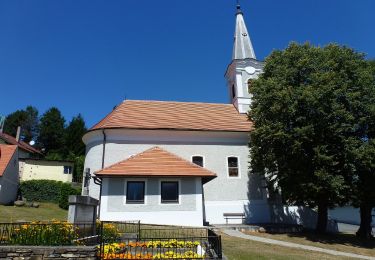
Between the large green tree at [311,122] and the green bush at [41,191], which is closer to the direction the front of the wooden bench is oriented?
the large green tree

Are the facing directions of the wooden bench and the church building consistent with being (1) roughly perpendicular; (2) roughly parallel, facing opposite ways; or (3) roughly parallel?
roughly perpendicular

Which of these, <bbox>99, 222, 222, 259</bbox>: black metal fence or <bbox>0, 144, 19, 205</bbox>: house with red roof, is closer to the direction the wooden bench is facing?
the black metal fence

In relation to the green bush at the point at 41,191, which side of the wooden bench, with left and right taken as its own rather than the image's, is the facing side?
right

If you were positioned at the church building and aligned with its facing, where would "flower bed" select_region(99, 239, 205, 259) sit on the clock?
The flower bed is roughly at 3 o'clock from the church building.

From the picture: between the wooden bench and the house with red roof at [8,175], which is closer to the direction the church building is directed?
the wooden bench

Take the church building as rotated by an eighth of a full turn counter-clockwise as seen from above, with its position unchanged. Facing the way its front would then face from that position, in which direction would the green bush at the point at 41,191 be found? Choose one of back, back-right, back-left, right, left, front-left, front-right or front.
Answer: left

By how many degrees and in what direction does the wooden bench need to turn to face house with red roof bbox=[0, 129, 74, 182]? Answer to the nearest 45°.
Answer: approximately 135° to its right

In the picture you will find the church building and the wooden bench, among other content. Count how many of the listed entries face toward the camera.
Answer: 1

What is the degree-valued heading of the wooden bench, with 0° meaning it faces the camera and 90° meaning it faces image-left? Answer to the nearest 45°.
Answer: approximately 0°

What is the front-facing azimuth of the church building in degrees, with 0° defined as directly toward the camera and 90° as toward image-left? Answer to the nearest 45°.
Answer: approximately 270°
